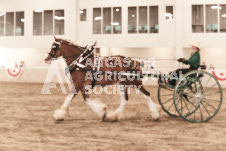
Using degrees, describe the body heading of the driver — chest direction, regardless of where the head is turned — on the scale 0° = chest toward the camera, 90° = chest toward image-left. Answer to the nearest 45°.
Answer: approximately 90°

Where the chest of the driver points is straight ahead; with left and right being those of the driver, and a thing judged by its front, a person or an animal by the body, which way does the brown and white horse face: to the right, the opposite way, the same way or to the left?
the same way

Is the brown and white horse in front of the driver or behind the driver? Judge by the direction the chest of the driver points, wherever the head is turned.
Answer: in front

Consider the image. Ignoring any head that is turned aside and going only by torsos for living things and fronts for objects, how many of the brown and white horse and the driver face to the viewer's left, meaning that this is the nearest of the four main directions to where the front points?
2

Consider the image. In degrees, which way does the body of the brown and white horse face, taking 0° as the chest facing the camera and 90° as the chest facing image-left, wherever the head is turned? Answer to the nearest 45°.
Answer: approximately 90°

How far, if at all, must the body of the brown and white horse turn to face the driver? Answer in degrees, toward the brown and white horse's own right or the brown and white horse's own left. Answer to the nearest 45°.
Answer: approximately 180°
